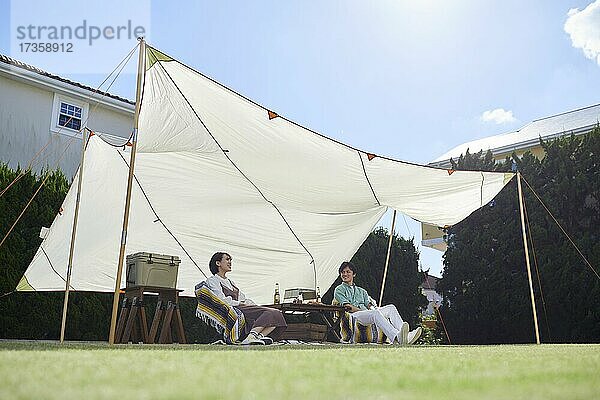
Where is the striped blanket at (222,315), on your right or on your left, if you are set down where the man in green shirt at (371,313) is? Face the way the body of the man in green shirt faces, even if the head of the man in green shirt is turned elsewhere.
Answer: on your right

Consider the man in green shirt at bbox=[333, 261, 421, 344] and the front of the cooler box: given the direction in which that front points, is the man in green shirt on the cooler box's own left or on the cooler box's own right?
on the cooler box's own left

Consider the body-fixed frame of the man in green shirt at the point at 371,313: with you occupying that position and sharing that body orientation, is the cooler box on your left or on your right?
on your right

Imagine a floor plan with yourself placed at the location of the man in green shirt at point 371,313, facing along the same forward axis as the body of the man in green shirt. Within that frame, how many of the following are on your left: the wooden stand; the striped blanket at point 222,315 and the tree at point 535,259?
1

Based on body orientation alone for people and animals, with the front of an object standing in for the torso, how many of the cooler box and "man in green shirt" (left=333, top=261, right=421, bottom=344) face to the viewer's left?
0

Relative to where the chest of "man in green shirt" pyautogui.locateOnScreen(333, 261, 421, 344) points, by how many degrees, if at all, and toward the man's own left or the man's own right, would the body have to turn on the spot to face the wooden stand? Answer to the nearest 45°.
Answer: approximately 90° to the man's own right

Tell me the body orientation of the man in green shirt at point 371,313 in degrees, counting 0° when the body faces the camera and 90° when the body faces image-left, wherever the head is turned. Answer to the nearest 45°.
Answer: approximately 315°

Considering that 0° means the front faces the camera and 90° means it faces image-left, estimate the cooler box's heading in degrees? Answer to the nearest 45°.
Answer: approximately 315°

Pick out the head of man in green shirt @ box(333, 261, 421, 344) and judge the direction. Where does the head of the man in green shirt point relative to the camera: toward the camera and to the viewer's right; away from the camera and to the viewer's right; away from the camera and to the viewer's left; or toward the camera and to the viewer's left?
toward the camera and to the viewer's left

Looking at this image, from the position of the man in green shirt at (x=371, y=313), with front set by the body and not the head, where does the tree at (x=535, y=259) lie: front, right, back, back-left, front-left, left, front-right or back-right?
left
